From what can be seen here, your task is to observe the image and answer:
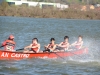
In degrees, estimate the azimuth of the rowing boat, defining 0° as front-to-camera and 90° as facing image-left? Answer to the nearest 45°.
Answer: approximately 270°
